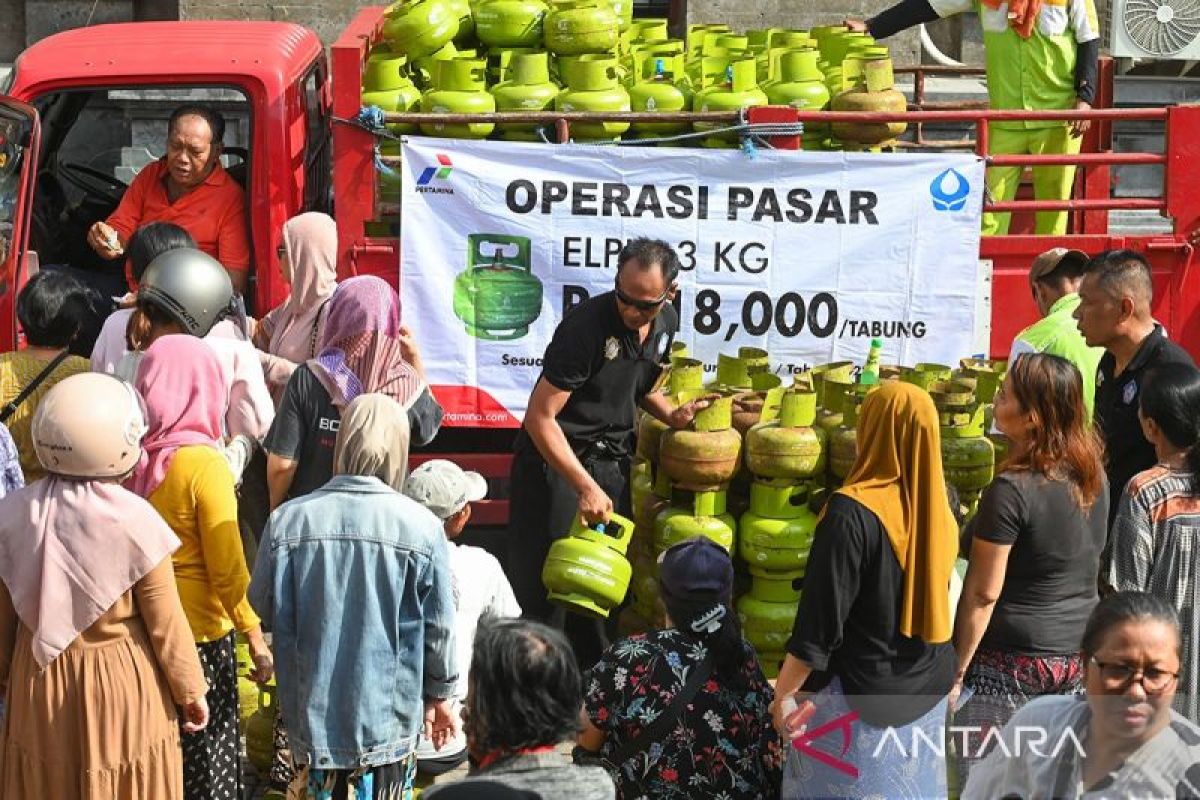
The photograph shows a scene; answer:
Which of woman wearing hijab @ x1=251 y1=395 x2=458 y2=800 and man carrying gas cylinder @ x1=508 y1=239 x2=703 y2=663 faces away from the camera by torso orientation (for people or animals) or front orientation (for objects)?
the woman wearing hijab

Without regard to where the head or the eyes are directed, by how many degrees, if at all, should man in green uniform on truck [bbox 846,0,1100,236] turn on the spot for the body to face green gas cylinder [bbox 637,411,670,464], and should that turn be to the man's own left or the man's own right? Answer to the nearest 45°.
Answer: approximately 45° to the man's own right

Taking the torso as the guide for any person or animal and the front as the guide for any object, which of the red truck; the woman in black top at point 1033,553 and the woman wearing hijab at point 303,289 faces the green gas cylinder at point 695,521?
the woman in black top

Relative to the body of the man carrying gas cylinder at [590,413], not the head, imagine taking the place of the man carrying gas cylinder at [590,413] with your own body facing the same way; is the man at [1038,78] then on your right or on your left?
on your left

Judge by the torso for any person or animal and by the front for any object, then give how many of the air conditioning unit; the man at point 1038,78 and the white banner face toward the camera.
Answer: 3

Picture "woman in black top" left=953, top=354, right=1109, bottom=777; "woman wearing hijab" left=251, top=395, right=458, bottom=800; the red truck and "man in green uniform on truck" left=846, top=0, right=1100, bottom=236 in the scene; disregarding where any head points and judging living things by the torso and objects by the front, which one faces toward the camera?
the man in green uniform on truck

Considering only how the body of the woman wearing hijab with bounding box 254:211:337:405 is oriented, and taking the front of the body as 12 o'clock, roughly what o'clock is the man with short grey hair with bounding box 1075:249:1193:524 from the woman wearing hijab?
The man with short grey hair is roughly at 7 o'clock from the woman wearing hijab.

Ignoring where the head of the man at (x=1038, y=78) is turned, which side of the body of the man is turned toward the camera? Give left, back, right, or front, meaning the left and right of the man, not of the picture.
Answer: front

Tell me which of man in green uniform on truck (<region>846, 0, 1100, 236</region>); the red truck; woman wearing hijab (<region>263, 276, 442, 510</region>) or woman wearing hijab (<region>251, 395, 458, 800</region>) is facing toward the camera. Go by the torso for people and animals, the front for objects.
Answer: the man in green uniform on truck

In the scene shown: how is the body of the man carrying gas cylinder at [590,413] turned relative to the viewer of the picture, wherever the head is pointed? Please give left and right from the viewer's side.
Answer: facing the viewer and to the right of the viewer

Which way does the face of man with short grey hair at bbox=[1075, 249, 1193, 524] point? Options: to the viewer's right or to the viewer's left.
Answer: to the viewer's left

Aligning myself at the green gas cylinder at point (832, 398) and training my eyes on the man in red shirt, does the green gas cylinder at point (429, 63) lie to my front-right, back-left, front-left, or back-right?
front-right

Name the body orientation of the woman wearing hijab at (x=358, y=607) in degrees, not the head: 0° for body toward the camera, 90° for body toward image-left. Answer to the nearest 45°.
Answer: approximately 180°

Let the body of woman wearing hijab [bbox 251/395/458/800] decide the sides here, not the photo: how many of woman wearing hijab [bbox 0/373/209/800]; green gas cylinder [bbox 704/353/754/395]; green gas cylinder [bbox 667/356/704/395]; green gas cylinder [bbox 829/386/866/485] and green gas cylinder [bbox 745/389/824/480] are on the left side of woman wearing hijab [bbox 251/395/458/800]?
1

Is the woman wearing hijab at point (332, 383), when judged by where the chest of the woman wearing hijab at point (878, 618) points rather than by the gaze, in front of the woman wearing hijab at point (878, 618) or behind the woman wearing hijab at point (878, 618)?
in front

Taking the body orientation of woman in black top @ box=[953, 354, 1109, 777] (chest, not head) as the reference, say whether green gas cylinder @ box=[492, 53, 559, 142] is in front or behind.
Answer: in front

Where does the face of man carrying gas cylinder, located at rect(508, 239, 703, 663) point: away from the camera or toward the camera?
toward the camera

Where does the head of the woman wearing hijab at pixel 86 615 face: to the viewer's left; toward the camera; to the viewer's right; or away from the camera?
away from the camera

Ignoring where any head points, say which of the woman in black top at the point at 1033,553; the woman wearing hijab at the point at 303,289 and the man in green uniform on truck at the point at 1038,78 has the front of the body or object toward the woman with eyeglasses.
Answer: the man in green uniform on truck
